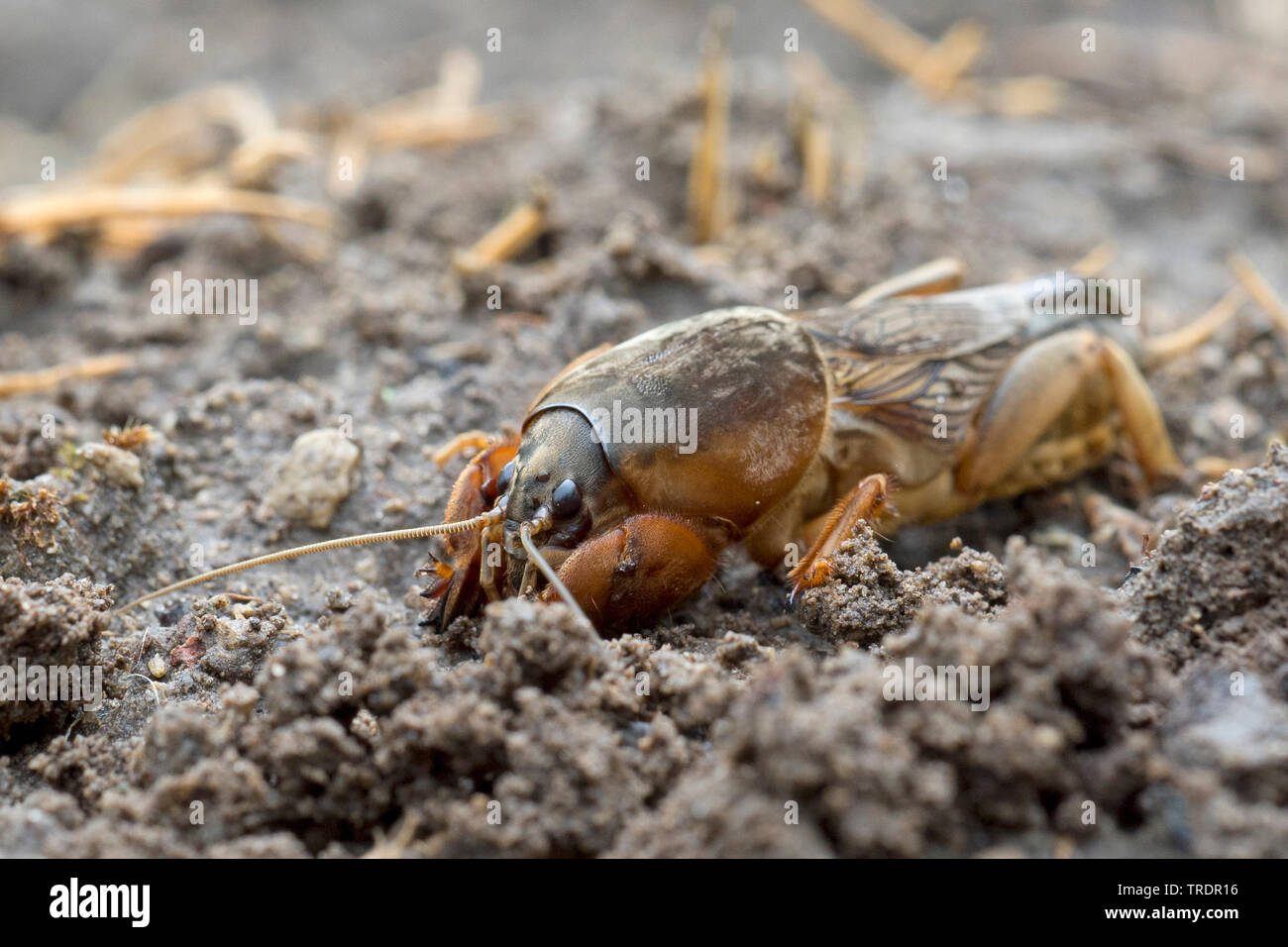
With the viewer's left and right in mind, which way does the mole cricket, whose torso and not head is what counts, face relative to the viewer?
facing the viewer and to the left of the viewer
